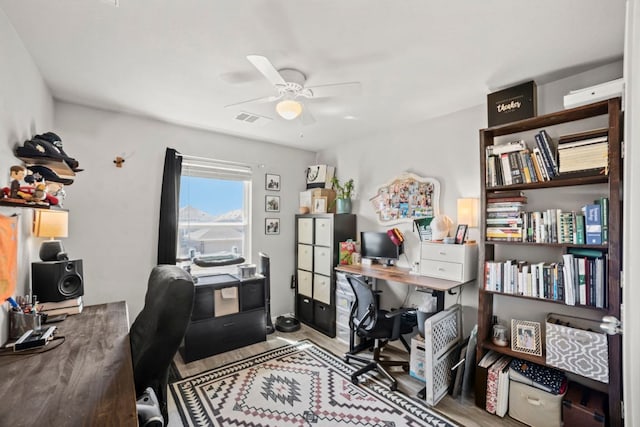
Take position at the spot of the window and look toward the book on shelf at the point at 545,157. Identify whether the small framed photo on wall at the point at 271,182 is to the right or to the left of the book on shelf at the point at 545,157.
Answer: left

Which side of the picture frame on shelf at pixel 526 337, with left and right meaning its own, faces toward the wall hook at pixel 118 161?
front

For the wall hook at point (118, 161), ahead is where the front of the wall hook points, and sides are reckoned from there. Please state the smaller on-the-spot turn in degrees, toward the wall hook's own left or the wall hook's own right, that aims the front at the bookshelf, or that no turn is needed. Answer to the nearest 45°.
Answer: approximately 45° to the wall hook's own left

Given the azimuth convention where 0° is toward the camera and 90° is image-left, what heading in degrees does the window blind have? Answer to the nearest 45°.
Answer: approximately 315°

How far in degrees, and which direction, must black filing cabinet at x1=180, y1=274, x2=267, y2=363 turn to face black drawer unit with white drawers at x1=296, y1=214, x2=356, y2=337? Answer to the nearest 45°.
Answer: approximately 45° to its left

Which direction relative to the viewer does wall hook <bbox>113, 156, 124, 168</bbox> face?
toward the camera

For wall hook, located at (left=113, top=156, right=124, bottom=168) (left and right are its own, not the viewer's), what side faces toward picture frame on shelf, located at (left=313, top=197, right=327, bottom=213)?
left

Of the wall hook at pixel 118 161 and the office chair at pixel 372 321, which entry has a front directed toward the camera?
the wall hook

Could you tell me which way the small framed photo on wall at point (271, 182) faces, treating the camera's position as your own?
facing the viewer and to the right of the viewer

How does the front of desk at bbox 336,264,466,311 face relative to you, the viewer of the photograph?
facing the viewer and to the left of the viewer

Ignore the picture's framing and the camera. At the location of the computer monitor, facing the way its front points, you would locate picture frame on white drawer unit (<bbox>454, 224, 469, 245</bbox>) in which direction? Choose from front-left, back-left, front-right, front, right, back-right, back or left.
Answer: left
